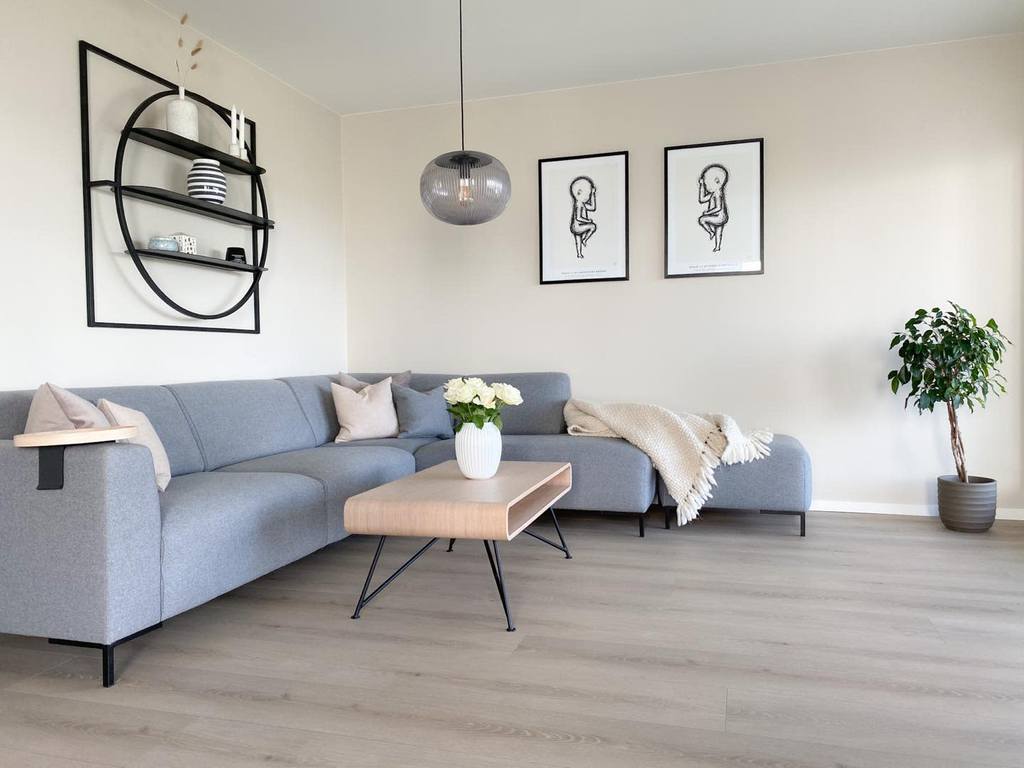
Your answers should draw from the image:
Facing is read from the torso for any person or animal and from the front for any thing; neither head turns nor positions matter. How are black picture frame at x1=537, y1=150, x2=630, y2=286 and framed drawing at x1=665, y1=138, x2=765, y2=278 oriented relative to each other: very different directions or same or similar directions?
same or similar directions

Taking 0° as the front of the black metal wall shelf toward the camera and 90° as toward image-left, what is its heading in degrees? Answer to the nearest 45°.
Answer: approximately 315°

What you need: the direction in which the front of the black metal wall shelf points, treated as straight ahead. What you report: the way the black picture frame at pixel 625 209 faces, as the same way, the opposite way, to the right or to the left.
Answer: to the right

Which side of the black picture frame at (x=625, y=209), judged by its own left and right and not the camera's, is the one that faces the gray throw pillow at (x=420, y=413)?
right

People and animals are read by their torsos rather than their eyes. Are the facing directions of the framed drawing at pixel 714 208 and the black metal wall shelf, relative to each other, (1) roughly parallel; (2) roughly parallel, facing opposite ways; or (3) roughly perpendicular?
roughly perpendicular

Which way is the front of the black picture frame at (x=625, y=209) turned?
toward the camera

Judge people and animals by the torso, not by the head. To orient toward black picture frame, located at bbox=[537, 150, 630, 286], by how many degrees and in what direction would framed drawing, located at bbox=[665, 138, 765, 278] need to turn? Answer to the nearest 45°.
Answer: approximately 90° to its right

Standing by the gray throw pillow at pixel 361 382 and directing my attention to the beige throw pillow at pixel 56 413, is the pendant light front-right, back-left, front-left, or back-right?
front-left

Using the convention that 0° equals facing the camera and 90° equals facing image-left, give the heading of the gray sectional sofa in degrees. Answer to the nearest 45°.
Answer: approximately 315°

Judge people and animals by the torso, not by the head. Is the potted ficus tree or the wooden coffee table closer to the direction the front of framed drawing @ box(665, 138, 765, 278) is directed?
the wooden coffee table

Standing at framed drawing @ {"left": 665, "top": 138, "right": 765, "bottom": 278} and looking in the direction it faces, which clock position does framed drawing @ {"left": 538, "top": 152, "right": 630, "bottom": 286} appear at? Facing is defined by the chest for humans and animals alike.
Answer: framed drawing @ {"left": 538, "top": 152, "right": 630, "bottom": 286} is roughly at 3 o'clock from framed drawing @ {"left": 665, "top": 138, "right": 765, "bottom": 278}.

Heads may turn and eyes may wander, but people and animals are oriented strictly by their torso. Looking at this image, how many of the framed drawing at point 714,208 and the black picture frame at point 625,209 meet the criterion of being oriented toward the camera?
2

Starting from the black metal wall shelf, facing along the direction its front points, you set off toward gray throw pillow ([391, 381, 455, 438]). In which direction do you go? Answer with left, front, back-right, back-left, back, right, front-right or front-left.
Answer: front-left

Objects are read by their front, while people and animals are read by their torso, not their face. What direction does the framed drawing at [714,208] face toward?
toward the camera

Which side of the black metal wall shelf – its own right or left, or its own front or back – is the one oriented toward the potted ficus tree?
front
